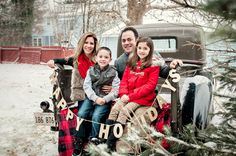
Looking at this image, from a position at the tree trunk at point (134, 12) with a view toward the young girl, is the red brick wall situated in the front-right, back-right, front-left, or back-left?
back-right

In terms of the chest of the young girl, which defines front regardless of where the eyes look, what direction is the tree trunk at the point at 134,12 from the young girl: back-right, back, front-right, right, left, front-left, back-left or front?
back-right

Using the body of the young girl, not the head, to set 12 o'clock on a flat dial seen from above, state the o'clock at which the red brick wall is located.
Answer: The red brick wall is roughly at 4 o'clock from the young girl.

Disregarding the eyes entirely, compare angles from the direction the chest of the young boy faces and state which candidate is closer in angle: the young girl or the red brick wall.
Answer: the young girl

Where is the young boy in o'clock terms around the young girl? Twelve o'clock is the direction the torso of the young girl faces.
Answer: The young boy is roughly at 3 o'clock from the young girl.

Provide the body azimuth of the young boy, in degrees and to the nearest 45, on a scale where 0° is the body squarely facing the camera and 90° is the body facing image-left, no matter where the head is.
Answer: approximately 0°

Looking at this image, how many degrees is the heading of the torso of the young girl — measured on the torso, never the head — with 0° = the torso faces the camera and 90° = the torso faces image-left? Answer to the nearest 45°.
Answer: approximately 45°

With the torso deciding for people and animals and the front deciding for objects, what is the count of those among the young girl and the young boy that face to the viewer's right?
0

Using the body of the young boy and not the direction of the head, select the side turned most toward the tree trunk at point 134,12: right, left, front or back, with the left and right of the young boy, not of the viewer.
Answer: back

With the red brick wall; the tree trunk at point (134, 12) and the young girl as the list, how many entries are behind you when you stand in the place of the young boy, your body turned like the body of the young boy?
2
